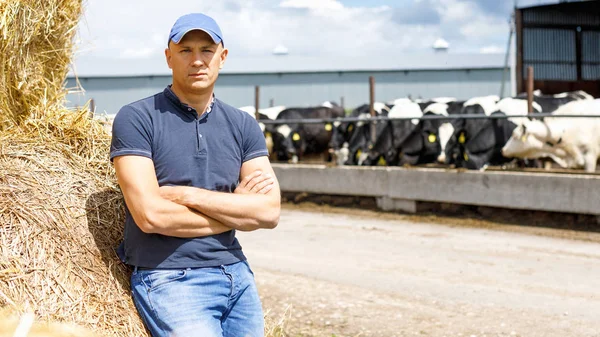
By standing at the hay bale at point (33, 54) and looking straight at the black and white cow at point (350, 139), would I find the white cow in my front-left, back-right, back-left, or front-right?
front-right

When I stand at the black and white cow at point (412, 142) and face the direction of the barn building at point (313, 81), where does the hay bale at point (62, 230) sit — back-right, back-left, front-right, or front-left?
back-left

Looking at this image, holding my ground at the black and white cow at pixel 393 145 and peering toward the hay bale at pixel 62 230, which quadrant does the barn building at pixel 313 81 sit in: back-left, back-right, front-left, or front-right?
back-right

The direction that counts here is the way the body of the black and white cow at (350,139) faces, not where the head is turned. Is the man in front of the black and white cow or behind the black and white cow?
in front

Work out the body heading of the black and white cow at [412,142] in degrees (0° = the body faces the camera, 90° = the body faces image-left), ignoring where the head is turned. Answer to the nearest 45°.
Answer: approximately 45°

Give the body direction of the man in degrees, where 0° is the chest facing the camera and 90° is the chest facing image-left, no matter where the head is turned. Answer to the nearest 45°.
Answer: approximately 0°

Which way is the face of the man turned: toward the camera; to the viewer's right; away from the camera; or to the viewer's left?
toward the camera

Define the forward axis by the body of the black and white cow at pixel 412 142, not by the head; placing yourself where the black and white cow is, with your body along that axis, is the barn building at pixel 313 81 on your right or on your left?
on your right

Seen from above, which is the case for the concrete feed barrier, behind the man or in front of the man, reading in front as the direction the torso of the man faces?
behind

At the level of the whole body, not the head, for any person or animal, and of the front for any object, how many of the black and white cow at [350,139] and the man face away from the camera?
0

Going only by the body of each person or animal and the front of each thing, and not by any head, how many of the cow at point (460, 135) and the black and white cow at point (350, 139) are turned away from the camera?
0
